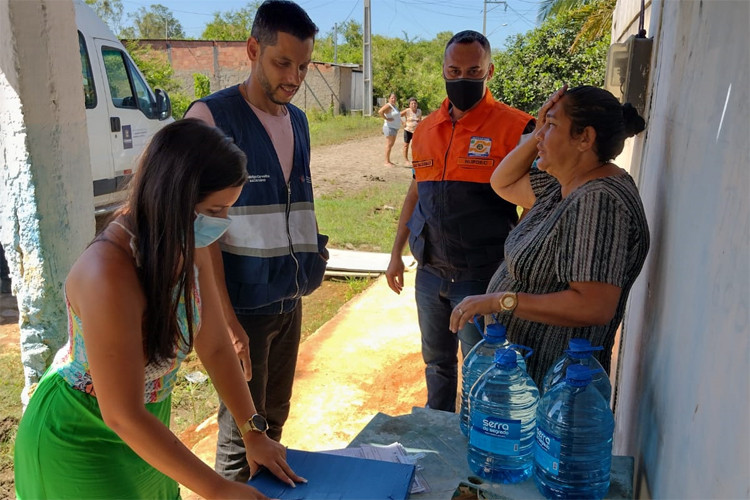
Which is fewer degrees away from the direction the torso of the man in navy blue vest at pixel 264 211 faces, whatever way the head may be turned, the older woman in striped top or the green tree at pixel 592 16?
the older woman in striped top

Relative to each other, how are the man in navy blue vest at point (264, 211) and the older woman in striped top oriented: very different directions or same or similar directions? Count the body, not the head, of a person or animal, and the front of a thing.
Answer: very different directions

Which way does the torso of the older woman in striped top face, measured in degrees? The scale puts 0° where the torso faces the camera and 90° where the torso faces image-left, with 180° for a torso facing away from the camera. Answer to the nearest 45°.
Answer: approximately 90°

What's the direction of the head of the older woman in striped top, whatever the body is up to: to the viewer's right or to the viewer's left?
to the viewer's left

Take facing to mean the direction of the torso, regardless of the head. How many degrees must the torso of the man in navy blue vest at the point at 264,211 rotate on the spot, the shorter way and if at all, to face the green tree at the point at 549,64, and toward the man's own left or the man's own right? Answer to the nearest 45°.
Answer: approximately 90° to the man's own left

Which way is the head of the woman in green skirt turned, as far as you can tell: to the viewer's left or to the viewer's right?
to the viewer's right

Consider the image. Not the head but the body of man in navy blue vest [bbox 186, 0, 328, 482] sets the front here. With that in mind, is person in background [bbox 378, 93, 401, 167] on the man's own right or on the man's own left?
on the man's own left

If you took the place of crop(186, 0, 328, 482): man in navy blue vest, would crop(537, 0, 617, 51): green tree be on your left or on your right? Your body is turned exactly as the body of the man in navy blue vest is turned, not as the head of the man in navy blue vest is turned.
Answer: on your left

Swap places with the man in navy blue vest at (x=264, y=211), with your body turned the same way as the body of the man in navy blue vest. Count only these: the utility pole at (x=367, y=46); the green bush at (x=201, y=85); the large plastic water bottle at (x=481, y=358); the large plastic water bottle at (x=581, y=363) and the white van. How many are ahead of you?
2

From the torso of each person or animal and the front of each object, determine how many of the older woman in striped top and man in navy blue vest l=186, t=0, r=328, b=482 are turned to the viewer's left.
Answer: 1
